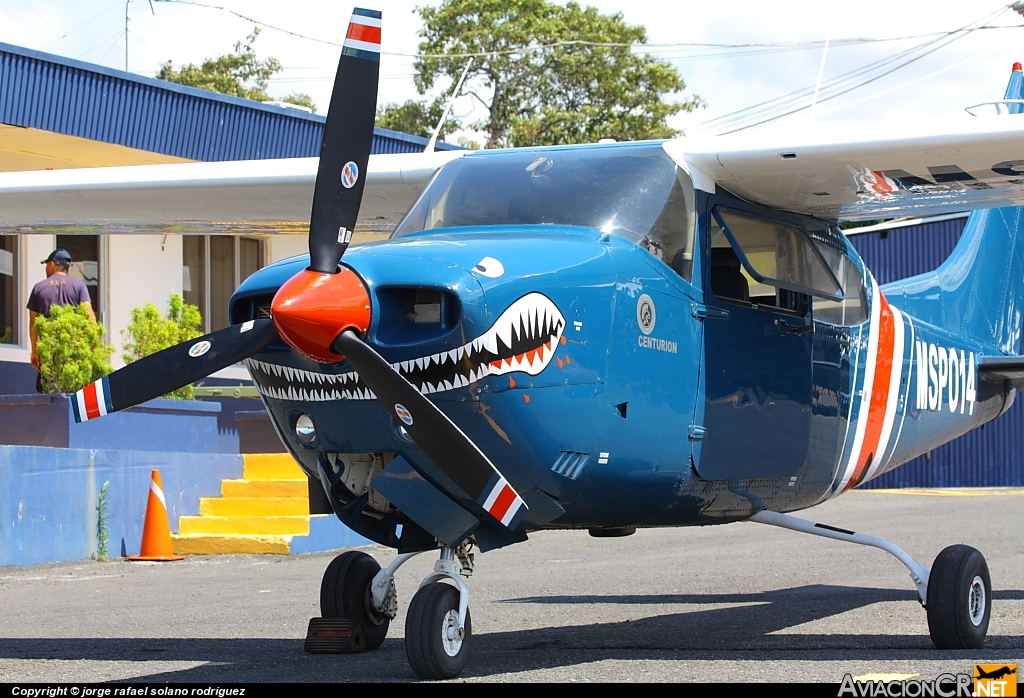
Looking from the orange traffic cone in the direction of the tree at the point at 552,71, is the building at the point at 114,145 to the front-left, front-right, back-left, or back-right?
front-left

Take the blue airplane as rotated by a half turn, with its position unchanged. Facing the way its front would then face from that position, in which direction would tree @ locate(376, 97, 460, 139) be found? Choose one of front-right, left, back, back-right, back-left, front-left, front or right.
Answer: front-left

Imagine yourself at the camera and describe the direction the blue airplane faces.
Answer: facing the viewer and to the left of the viewer

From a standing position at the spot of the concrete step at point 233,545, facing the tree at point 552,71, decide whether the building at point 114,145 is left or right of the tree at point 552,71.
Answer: left

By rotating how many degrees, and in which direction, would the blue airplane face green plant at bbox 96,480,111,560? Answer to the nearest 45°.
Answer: approximately 90° to its right

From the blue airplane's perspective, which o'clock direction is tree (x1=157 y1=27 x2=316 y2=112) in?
The tree is roughly at 4 o'clock from the blue airplane.
